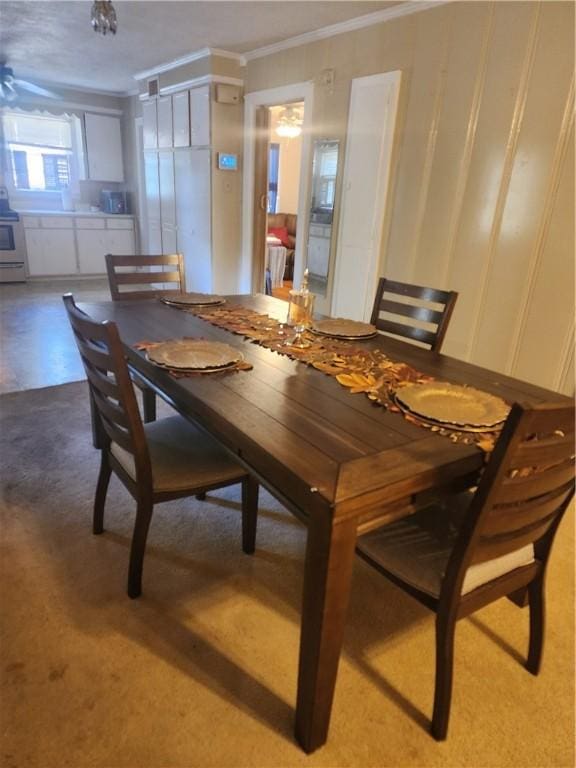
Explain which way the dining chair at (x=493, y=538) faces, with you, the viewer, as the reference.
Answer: facing away from the viewer and to the left of the viewer

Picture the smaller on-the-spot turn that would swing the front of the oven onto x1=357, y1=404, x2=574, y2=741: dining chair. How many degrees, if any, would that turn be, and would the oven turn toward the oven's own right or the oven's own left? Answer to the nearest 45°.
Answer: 0° — it already faces it

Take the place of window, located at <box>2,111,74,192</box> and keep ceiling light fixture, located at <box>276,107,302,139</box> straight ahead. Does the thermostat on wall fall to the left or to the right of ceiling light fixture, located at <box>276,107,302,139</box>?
right

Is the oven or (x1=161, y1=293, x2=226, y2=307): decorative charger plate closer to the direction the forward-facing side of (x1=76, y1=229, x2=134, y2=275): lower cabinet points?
the decorative charger plate

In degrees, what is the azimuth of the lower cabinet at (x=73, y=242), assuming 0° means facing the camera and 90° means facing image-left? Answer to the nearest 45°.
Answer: approximately 0°

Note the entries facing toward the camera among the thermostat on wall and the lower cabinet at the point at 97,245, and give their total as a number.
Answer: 2

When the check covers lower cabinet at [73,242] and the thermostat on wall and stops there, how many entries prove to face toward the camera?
2

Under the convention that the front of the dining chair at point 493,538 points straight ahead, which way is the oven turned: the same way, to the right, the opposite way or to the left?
the opposite way
